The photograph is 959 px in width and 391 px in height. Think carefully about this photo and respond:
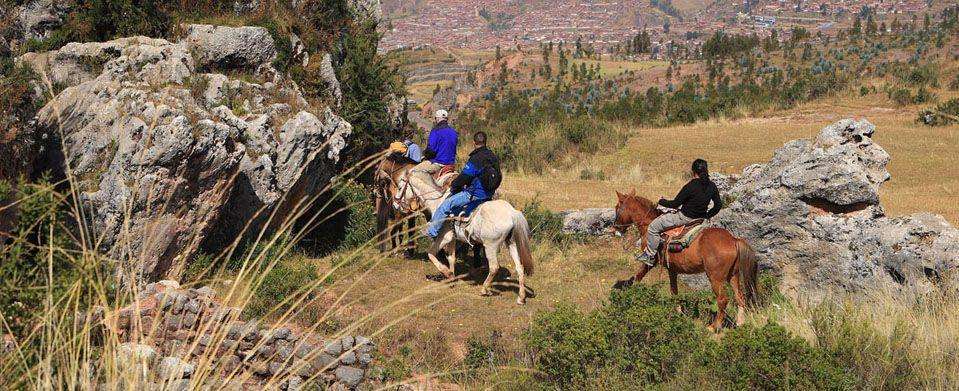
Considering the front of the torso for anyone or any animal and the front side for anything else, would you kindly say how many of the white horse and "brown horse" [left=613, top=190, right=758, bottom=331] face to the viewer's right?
0

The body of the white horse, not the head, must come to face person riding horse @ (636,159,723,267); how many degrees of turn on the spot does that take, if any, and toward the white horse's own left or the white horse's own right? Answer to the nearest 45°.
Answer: approximately 135° to the white horse's own right

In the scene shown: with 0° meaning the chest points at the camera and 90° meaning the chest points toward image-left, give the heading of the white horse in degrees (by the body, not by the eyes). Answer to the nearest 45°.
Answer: approximately 135°

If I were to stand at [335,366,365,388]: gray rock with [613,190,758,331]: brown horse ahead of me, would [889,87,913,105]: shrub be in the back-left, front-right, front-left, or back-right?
front-left

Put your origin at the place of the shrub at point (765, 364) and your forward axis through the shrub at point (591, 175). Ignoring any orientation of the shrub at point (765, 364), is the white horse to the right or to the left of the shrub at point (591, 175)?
left

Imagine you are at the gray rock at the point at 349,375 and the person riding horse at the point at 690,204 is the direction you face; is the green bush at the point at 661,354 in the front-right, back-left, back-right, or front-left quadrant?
front-right

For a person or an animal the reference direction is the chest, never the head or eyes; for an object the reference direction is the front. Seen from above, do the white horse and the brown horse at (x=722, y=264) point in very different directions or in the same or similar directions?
same or similar directions

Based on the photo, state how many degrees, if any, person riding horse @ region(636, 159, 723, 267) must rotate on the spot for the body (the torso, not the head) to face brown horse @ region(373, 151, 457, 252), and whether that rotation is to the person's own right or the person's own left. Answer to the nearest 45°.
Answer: approximately 45° to the person's own left

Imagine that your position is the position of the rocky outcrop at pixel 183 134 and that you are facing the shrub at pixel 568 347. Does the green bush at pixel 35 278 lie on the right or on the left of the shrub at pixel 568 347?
right

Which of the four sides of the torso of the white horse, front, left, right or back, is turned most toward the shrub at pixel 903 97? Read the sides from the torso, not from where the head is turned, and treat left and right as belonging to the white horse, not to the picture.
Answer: right

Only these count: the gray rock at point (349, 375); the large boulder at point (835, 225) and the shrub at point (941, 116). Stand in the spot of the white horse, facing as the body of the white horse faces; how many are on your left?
1

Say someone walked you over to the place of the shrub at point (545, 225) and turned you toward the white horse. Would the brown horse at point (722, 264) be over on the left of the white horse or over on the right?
left

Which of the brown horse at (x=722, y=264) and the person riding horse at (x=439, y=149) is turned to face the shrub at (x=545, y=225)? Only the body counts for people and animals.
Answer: the brown horse

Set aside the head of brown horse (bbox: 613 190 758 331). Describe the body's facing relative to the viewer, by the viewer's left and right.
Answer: facing away from the viewer and to the left of the viewer

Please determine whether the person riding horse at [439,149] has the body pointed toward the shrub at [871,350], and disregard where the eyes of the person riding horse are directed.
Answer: no

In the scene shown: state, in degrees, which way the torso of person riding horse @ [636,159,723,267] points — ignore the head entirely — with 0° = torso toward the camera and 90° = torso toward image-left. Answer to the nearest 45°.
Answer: approximately 135°
